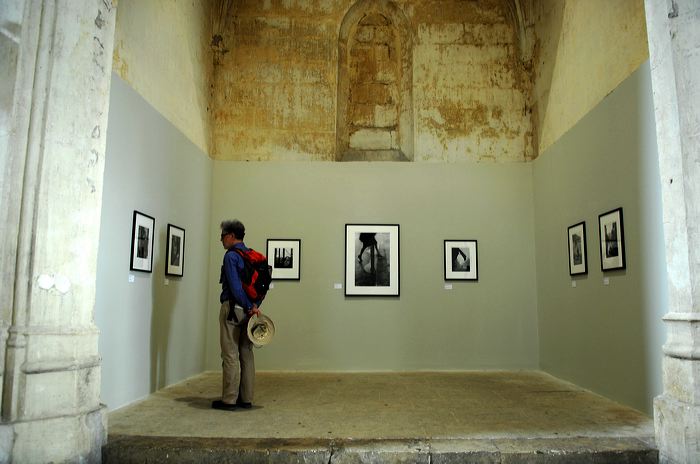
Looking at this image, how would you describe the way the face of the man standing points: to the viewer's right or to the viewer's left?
to the viewer's left

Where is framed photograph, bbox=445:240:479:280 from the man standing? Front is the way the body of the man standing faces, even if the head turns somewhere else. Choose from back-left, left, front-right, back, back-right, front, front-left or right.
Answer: back-right

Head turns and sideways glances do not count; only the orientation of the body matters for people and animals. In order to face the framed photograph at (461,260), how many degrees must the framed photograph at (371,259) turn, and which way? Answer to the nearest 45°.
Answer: approximately 90° to its left

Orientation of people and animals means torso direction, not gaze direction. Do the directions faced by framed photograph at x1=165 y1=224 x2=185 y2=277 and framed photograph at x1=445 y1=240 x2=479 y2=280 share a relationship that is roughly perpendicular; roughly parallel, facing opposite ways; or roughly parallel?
roughly perpendicular

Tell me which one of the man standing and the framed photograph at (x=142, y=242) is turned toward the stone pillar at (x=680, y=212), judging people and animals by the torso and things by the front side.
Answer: the framed photograph

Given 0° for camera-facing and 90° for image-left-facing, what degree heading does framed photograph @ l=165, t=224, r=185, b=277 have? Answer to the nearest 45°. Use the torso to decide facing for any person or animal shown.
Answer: approximately 315°

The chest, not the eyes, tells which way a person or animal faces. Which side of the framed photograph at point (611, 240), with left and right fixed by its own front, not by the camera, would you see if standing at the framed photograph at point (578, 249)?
right

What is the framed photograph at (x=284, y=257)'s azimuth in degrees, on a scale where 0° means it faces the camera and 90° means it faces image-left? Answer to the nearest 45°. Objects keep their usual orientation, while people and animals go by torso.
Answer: approximately 0°

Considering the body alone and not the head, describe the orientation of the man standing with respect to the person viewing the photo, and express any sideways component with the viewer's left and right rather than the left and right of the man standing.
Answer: facing to the left of the viewer

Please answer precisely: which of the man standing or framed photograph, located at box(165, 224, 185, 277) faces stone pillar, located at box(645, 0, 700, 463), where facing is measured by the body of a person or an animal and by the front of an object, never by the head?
the framed photograph

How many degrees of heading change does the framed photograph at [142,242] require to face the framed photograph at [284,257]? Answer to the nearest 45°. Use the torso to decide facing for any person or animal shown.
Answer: approximately 90° to its left

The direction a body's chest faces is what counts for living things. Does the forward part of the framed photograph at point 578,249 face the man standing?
yes

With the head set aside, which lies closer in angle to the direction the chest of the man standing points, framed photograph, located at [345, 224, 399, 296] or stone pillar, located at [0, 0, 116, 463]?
the stone pillar
